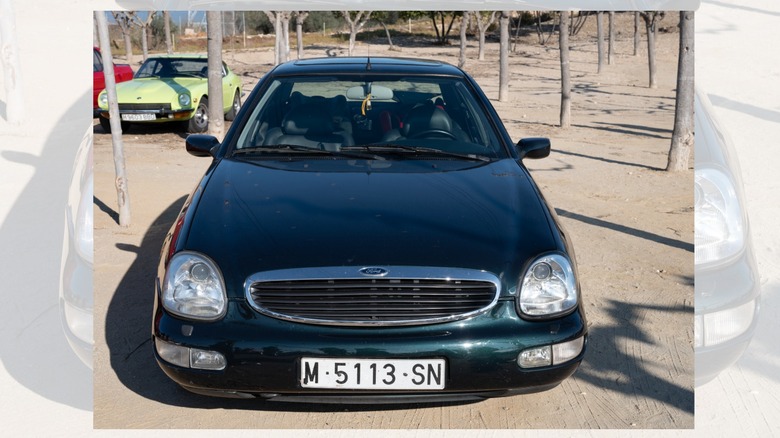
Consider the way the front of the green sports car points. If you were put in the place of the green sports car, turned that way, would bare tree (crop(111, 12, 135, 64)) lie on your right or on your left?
on your right

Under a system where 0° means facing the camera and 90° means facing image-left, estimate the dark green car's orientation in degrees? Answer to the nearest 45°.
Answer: approximately 0°

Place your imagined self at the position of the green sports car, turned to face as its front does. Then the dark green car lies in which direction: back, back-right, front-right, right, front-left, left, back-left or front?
front-left

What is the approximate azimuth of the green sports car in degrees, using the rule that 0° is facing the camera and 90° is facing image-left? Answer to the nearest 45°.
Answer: approximately 45°

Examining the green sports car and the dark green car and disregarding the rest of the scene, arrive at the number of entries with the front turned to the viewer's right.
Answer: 0

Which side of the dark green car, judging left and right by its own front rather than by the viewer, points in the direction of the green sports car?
back

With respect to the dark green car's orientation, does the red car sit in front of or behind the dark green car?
behind

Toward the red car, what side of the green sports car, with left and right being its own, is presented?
right

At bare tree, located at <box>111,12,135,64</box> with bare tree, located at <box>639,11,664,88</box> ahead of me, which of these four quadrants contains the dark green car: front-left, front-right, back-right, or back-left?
front-right

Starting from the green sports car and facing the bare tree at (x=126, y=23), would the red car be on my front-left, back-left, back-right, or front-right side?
front-left

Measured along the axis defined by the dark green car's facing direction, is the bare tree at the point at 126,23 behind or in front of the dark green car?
behind
